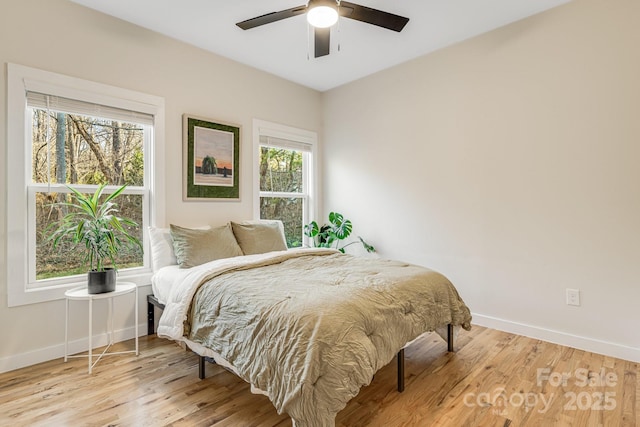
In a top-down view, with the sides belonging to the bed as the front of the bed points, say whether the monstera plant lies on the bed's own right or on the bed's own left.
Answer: on the bed's own left

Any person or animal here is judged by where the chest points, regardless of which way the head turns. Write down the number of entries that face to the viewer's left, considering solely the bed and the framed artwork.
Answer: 0

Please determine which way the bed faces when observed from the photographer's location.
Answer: facing the viewer and to the right of the viewer

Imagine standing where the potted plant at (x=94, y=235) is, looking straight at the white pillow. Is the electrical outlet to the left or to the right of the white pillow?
right

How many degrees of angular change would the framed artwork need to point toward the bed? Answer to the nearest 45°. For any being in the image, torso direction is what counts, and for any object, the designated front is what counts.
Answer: approximately 45° to its right

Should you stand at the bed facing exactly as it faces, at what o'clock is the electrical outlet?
The electrical outlet is roughly at 10 o'clock from the bed.

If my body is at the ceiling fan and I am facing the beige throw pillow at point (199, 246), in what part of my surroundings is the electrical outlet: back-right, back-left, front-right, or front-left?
back-right

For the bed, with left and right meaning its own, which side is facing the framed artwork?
back

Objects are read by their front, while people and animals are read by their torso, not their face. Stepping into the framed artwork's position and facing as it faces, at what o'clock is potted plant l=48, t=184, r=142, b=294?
The potted plant is roughly at 3 o'clock from the framed artwork.
